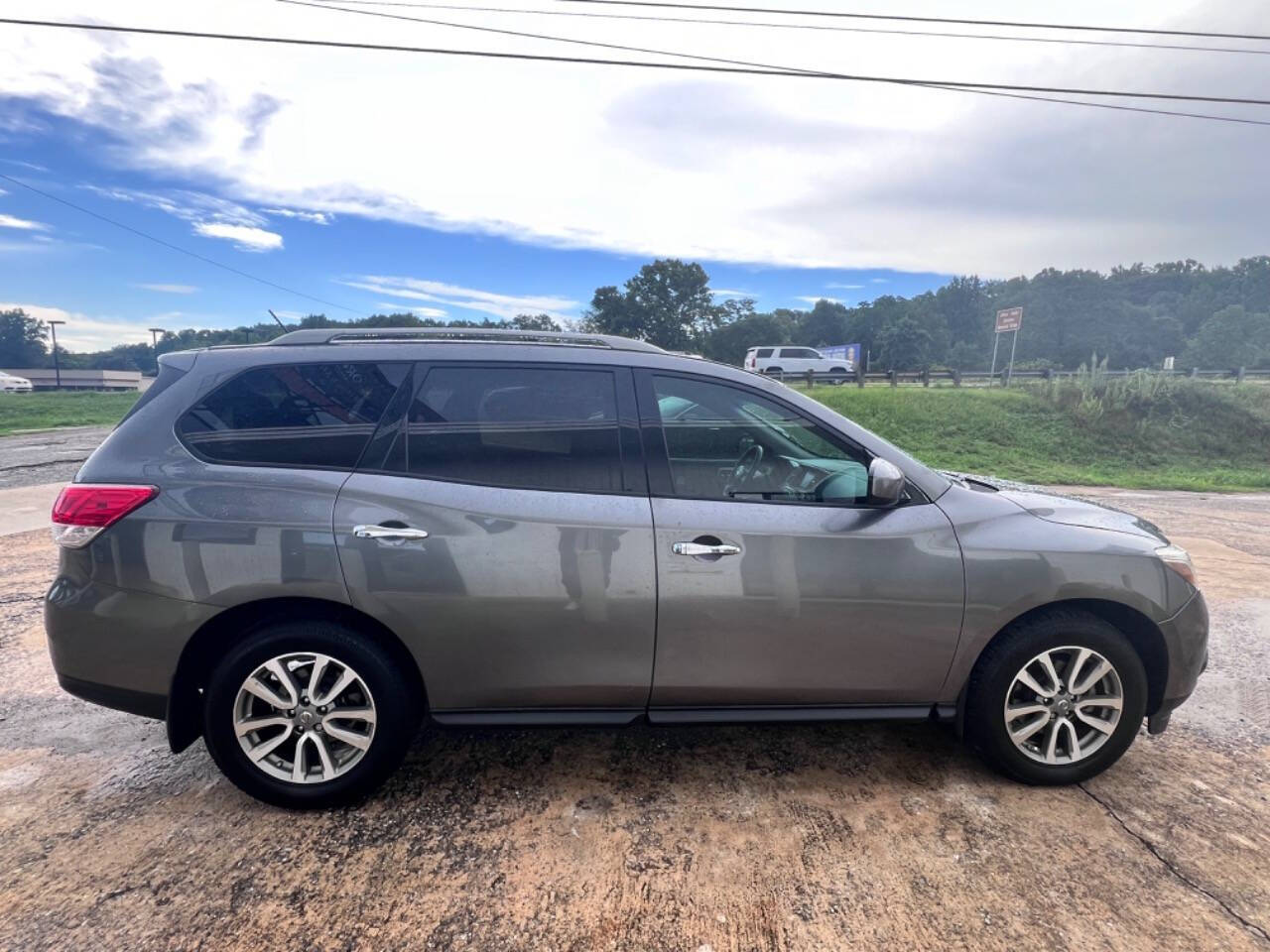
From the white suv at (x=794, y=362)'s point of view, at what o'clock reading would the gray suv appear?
The gray suv is roughly at 3 o'clock from the white suv.

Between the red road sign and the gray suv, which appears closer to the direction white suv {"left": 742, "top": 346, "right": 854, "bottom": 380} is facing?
the red road sign

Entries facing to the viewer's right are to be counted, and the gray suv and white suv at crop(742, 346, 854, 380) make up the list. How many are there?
2

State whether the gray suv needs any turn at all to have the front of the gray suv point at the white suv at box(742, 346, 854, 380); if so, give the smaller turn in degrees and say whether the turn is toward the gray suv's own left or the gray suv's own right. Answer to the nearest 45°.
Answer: approximately 90° to the gray suv's own left

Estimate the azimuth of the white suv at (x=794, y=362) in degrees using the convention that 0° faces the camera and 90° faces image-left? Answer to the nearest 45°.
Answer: approximately 270°

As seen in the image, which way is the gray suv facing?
to the viewer's right

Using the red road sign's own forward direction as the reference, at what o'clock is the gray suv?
The gray suv is roughly at 12 o'clock from the red road sign.

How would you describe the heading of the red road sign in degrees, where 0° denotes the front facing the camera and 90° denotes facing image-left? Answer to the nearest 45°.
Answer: approximately 0°

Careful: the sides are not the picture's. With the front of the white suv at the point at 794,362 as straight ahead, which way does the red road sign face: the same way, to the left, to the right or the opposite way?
to the right

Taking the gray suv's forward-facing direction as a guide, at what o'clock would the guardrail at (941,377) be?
The guardrail is roughly at 10 o'clock from the gray suv.

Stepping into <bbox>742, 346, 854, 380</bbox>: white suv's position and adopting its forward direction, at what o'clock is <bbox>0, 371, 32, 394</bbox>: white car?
The white car is roughly at 6 o'clock from the white suv.

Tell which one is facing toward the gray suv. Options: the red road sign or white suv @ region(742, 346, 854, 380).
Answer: the red road sign
